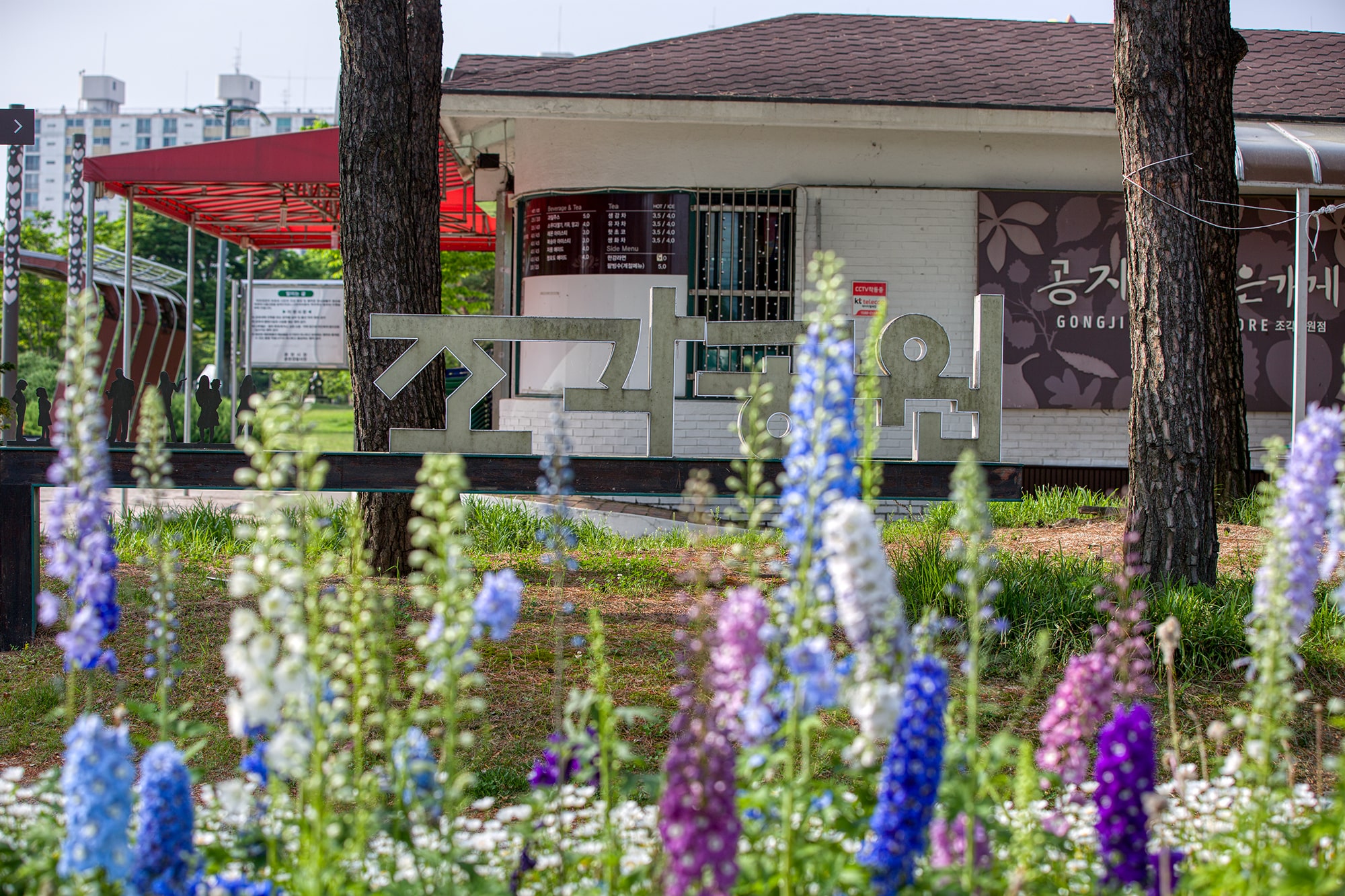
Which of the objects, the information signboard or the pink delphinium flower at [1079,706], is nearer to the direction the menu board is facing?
the pink delphinium flower

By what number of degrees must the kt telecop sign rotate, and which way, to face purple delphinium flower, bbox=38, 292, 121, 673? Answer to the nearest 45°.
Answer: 0° — it already faces it

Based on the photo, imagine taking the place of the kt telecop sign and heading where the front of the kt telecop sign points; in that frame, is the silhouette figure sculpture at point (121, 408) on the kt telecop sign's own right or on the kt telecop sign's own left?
on the kt telecop sign's own right

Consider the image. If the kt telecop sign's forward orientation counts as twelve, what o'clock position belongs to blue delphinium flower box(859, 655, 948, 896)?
The blue delphinium flower is roughly at 12 o'clock from the kt telecop sign.

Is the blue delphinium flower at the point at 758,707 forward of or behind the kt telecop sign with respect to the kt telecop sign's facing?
forward

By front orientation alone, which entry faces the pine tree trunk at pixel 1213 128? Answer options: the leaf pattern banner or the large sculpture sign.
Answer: the leaf pattern banner

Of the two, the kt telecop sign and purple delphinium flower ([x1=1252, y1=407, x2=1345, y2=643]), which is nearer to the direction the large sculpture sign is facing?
the purple delphinium flower

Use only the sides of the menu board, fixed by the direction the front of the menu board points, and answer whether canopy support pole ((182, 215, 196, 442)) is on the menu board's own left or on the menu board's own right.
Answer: on the menu board's own right

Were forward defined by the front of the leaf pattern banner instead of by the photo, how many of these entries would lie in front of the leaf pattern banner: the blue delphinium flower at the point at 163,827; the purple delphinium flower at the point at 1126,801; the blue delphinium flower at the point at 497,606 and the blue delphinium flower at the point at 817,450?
4

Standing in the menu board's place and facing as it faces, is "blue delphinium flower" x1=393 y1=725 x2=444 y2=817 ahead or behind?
ahead

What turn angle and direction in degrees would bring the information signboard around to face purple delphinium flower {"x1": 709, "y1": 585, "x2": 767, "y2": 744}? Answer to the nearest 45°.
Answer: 0° — it already faces it
